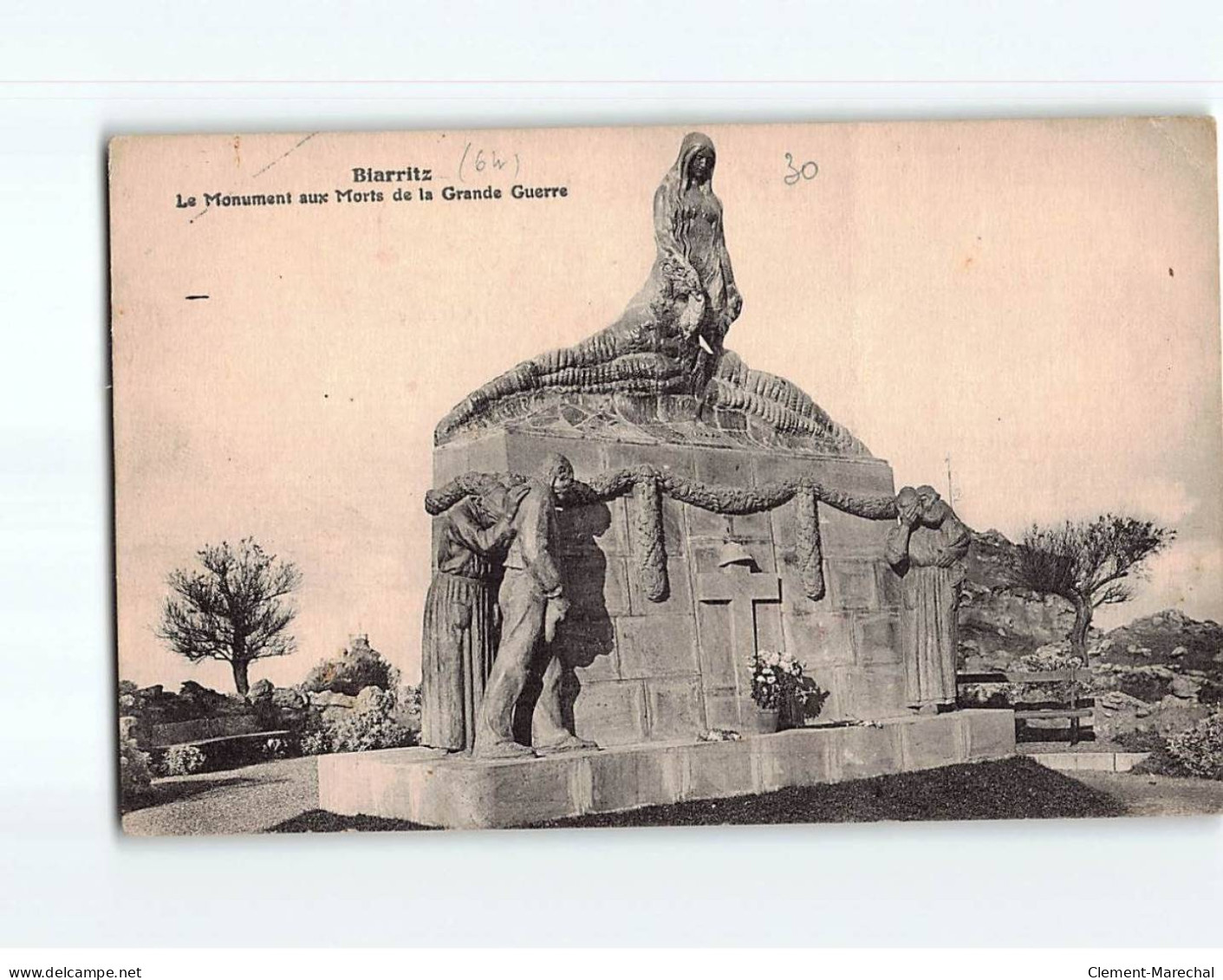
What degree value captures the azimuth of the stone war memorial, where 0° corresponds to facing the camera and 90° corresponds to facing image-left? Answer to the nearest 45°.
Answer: approximately 315°

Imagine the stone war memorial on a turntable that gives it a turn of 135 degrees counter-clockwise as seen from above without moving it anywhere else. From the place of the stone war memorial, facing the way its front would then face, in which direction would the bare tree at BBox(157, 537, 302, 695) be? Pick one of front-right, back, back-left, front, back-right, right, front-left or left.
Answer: left
